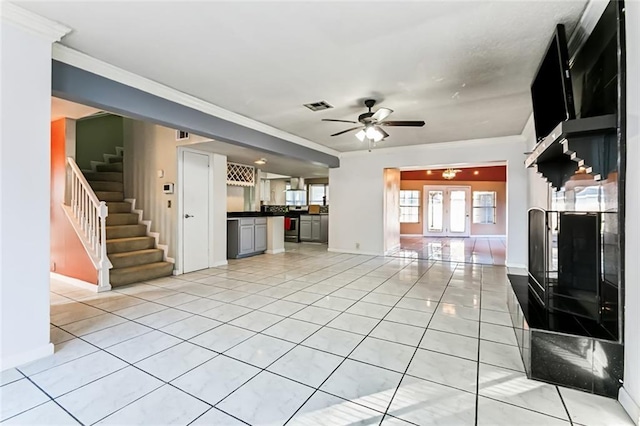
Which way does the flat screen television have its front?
to the viewer's left

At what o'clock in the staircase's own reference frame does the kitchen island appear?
The kitchen island is roughly at 10 o'clock from the staircase.

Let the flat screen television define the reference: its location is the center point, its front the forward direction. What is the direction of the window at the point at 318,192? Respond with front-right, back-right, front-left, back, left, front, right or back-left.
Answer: front-right

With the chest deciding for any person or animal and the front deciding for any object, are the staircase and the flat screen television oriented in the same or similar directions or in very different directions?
very different directions

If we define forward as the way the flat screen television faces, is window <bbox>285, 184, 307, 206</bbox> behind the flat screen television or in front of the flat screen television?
in front

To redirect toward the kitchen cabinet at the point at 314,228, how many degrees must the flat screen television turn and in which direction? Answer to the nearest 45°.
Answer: approximately 45° to its right

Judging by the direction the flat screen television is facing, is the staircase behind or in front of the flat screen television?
in front

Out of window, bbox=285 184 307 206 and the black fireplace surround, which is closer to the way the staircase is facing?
the black fireplace surround

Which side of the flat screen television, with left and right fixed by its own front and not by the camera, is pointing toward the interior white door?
front

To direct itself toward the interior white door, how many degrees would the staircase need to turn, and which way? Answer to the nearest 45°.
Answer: approximately 45° to its left

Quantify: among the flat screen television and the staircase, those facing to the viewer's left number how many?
1

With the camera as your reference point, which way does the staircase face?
facing the viewer and to the right of the viewer
